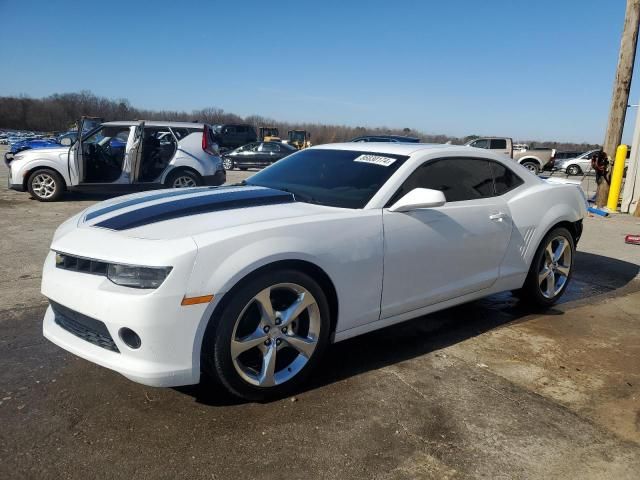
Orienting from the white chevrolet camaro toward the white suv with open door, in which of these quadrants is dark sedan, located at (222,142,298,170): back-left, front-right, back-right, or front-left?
front-right

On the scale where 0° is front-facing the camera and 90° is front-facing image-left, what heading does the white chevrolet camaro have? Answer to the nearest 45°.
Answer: approximately 45°

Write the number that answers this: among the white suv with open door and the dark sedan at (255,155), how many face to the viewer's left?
2

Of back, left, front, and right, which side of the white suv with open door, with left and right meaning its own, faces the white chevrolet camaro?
left

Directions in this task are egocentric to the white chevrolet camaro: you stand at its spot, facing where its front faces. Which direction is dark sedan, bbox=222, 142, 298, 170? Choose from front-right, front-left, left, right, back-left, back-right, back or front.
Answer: back-right

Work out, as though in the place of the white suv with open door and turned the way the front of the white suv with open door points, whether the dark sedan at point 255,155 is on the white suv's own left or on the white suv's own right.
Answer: on the white suv's own right

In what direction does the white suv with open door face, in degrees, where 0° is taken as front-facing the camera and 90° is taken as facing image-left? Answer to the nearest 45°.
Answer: approximately 90°

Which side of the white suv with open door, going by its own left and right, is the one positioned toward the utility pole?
back

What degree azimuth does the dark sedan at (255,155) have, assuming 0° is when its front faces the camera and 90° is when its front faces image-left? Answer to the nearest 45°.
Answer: approximately 90°

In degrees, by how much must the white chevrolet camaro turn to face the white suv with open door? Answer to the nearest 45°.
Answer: approximately 90° to its right

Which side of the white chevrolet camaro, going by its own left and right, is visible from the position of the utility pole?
back
